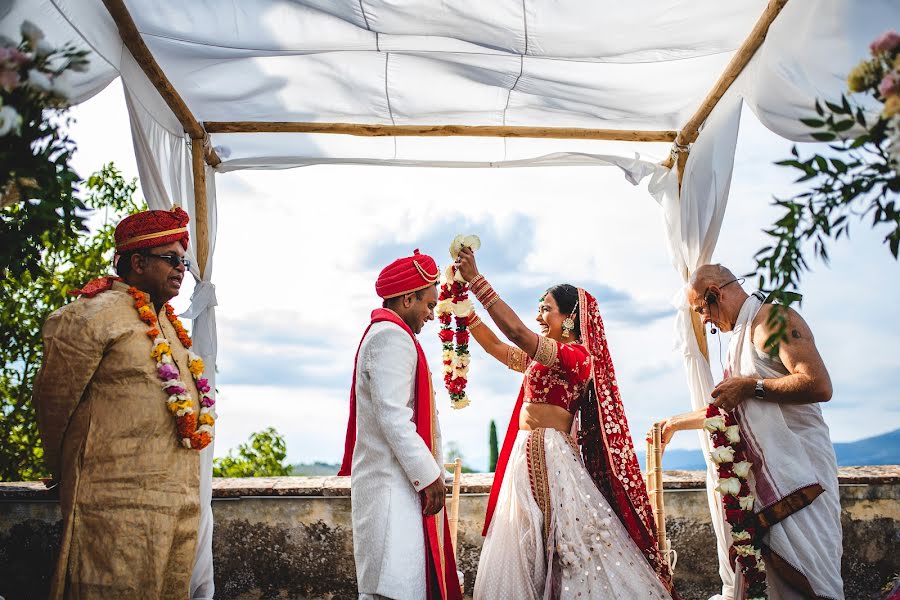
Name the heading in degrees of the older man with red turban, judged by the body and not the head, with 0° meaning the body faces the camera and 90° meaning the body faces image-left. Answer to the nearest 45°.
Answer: approximately 315°

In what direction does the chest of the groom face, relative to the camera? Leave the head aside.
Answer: to the viewer's right

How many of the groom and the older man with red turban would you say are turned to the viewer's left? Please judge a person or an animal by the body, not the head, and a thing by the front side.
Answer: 0

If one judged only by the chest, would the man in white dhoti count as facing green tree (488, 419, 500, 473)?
no

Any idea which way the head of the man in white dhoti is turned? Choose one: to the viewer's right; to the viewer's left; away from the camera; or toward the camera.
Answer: to the viewer's left

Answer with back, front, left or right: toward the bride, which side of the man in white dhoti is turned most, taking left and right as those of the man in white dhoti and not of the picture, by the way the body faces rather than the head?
front

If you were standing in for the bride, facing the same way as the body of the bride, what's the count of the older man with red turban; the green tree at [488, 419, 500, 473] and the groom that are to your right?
1

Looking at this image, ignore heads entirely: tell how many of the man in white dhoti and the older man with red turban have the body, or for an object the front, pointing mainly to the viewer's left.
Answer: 1

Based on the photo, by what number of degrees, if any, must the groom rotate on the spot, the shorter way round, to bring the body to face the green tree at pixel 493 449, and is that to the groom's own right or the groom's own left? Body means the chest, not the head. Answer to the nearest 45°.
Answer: approximately 90° to the groom's own left

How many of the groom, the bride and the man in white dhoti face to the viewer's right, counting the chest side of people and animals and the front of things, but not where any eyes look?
1

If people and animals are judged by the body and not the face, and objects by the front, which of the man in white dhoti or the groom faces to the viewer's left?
the man in white dhoti

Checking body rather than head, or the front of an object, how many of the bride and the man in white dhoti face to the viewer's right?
0

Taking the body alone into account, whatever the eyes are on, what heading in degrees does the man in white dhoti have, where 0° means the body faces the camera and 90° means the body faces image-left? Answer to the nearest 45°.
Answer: approximately 90°

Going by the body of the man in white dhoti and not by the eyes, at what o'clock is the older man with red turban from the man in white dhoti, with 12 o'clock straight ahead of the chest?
The older man with red turban is roughly at 11 o'clock from the man in white dhoti.

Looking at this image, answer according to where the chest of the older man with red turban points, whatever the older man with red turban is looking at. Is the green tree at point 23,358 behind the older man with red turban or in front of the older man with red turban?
behind

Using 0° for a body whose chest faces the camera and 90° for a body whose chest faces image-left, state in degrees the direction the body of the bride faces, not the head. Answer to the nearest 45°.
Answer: approximately 90°
